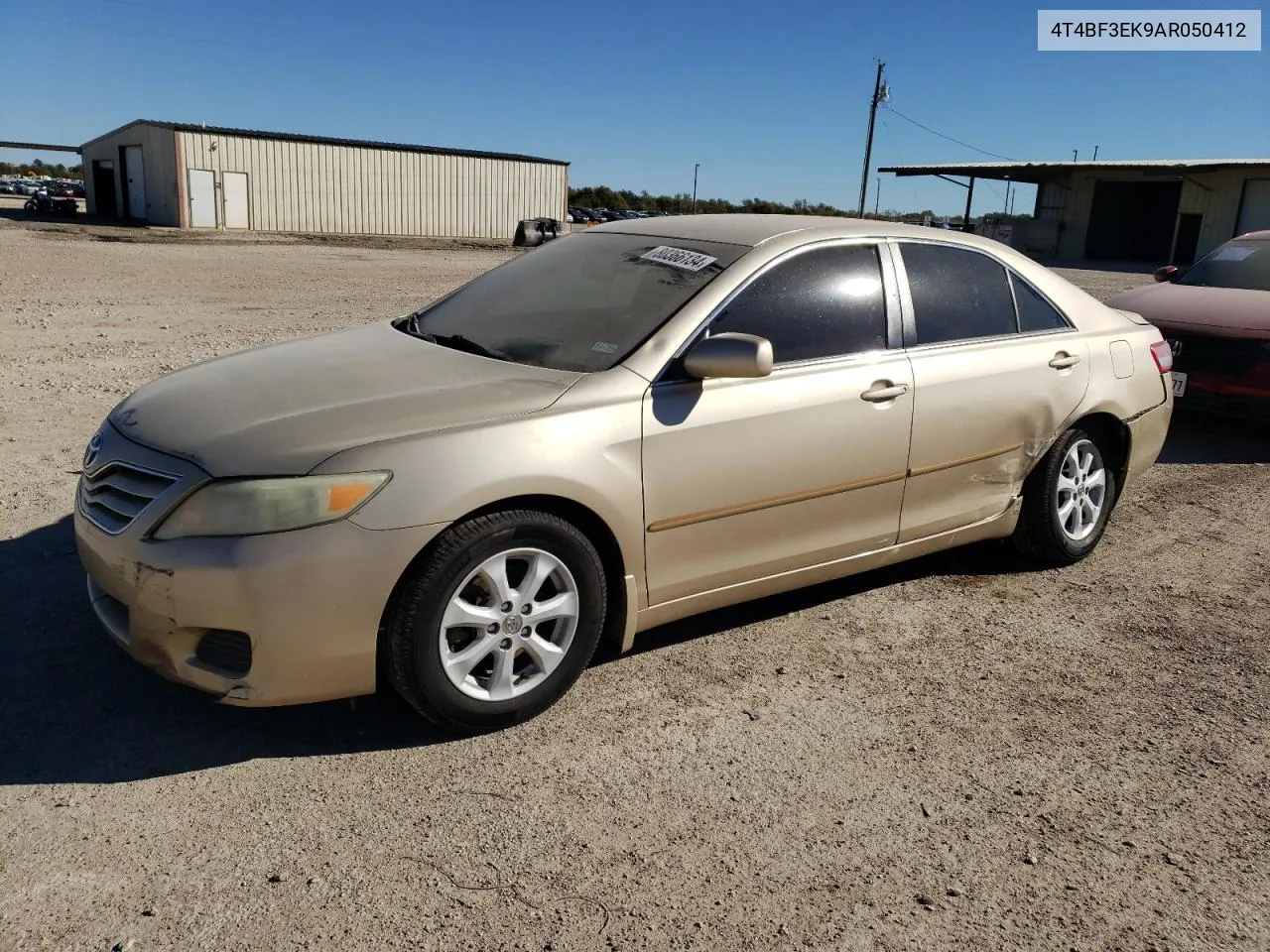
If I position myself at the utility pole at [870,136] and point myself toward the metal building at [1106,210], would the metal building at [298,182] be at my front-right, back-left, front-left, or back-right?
back-right

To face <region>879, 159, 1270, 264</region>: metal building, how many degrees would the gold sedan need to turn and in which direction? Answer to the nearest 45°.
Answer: approximately 180°

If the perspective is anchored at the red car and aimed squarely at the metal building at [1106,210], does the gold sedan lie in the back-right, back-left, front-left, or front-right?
back-left

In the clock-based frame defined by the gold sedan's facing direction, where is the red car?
The red car is roughly at 6 o'clock from the gold sedan.

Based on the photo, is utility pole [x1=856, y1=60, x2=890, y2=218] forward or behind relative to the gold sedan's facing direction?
behind

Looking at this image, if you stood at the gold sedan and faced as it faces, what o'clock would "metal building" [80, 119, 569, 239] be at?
The metal building is roughly at 4 o'clock from the gold sedan.

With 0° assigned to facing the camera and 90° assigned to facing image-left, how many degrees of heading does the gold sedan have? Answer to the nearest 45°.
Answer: approximately 45°
